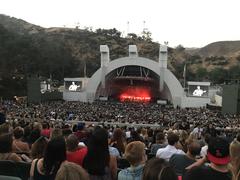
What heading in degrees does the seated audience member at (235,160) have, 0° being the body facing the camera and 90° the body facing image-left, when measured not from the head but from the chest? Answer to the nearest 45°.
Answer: approximately 180°

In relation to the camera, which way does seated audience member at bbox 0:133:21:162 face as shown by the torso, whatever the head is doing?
away from the camera

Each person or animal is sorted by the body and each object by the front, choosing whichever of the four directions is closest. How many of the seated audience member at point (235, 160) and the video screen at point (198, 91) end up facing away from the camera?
1

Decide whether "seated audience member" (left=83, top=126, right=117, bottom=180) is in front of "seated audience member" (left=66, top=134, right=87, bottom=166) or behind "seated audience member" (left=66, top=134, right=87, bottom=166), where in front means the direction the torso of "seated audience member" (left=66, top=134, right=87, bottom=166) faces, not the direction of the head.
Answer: behind

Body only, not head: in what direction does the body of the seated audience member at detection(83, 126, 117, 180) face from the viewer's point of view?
away from the camera

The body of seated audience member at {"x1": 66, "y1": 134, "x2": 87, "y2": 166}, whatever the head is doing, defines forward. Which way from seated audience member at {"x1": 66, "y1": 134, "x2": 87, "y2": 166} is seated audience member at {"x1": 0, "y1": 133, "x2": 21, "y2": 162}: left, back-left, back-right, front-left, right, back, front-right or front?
left

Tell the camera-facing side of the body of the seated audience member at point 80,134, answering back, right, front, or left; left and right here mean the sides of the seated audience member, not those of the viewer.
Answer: back

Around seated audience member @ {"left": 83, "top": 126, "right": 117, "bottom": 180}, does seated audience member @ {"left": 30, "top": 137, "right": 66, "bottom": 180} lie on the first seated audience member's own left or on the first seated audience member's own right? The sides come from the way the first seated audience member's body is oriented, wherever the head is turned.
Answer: on the first seated audience member's own left

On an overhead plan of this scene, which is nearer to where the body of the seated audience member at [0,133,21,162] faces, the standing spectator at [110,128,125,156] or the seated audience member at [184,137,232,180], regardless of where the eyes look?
the standing spectator

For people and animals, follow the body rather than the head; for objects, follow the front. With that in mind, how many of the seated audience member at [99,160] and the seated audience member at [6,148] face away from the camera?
2

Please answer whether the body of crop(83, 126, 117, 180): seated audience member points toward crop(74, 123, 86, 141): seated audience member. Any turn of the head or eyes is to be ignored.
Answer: yes

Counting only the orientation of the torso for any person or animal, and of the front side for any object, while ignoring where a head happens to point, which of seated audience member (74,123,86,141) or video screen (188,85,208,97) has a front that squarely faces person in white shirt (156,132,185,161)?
the video screen

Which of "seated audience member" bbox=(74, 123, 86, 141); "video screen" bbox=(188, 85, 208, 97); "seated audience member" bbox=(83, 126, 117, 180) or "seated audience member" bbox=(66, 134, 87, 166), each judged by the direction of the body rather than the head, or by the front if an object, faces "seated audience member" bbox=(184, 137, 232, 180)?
the video screen

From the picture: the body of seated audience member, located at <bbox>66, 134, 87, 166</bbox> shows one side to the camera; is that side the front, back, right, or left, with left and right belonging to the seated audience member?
back

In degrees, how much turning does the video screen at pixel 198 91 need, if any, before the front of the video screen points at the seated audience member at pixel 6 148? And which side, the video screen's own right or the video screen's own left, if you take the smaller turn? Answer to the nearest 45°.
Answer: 0° — it already faces them

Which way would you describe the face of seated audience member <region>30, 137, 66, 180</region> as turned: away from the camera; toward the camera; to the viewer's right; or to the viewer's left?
away from the camera

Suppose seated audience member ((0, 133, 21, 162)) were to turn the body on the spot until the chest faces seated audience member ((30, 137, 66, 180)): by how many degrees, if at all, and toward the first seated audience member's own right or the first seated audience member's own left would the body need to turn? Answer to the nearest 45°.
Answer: approximately 135° to the first seated audience member's own right
